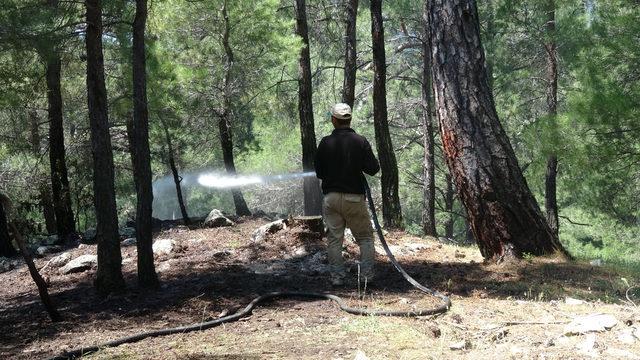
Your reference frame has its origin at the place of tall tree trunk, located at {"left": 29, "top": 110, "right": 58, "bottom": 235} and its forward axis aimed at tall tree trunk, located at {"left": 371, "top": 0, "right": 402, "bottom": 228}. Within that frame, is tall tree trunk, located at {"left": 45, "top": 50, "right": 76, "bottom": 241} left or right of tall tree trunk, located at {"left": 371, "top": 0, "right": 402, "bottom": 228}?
right

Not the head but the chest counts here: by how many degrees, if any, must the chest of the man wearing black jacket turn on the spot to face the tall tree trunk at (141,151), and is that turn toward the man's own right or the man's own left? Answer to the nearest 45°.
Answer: approximately 90° to the man's own left

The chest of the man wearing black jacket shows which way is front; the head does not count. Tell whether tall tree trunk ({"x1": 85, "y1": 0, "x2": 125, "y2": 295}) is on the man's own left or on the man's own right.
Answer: on the man's own left

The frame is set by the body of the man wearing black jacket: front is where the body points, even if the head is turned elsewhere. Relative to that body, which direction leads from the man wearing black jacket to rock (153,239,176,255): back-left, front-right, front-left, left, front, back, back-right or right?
front-left

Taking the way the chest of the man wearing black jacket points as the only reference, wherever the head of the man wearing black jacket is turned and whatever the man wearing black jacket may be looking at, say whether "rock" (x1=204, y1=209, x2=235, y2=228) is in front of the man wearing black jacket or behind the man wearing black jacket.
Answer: in front

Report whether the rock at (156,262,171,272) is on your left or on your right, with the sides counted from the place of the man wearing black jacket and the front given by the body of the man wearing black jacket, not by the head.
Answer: on your left

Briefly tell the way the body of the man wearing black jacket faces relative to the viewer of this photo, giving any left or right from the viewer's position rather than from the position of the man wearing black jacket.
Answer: facing away from the viewer

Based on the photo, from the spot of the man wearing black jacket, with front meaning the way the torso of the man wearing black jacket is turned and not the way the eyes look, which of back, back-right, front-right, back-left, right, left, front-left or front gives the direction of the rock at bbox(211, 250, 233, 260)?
front-left

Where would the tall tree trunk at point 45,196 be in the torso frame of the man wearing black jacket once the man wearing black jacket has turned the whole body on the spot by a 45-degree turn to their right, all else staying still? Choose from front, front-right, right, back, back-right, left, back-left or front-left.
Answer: left

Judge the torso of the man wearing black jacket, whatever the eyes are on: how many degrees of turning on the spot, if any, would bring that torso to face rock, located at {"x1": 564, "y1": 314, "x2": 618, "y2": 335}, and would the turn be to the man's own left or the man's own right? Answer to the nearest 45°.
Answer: approximately 135° to the man's own right

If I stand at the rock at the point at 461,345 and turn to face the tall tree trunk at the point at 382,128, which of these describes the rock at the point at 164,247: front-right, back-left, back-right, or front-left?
front-left

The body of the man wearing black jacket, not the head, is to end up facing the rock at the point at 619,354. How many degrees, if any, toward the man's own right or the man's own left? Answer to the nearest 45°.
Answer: approximately 135° to the man's own right

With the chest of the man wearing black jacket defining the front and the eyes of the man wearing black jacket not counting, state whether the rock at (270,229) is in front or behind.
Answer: in front

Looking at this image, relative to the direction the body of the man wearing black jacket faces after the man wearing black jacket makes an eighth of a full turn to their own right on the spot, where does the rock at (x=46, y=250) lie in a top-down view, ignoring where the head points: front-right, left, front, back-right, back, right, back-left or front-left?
left

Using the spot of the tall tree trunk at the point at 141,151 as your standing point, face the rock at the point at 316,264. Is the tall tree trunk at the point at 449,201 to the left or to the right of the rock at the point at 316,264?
left

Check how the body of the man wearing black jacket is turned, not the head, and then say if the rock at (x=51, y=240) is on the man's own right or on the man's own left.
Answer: on the man's own left

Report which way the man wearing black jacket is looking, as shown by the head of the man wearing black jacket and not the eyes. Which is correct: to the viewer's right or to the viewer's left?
to the viewer's left
